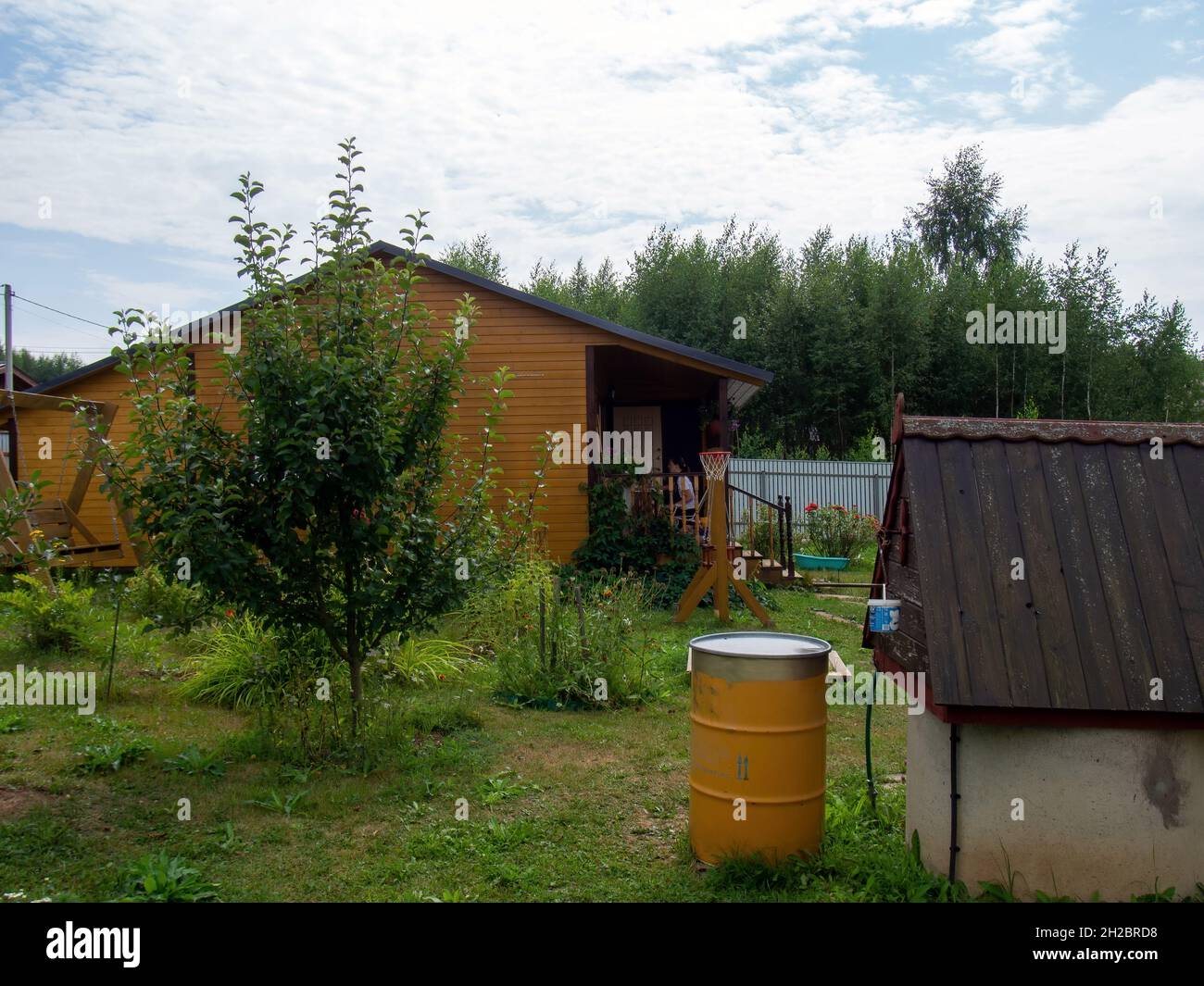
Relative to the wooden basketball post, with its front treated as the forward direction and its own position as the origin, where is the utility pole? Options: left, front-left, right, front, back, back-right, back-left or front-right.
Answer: back-right

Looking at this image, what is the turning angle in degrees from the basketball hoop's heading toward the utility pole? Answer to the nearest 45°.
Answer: approximately 135° to its right

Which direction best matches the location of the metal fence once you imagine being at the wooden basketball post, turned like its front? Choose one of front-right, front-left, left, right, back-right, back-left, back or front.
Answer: back

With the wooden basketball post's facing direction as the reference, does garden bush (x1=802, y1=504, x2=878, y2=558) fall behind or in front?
behind

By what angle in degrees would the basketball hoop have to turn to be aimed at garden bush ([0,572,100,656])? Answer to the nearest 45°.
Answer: approximately 45° to its right

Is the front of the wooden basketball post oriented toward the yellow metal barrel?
yes

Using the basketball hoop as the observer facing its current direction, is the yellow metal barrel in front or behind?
in front

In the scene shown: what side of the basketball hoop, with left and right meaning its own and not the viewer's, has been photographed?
front

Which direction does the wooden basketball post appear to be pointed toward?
toward the camera

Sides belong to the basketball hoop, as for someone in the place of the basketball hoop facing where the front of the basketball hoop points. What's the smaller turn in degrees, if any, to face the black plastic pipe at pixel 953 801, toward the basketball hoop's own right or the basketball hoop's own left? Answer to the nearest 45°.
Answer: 0° — it already faces it

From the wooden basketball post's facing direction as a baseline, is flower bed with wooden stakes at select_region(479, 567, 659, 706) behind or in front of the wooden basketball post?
in front

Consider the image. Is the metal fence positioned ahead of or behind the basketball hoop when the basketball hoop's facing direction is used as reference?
behind

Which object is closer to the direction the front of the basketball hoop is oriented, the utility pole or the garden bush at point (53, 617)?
the garden bush
